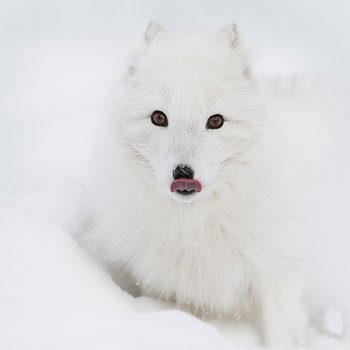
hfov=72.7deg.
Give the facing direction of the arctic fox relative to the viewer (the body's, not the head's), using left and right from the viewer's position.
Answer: facing the viewer
